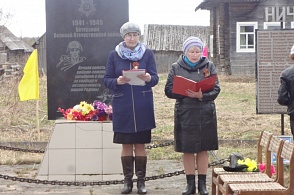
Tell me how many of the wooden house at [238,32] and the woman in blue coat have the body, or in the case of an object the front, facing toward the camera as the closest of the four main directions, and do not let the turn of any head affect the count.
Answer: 2

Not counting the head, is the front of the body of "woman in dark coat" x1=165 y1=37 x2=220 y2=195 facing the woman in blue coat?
no

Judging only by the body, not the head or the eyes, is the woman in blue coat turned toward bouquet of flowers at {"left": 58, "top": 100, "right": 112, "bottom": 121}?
no

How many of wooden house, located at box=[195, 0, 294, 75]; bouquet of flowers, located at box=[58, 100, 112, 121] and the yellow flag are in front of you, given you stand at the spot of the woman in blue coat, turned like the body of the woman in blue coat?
0

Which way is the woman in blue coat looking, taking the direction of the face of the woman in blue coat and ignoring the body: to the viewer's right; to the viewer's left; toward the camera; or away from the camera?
toward the camera

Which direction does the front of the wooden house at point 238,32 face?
toward the camera

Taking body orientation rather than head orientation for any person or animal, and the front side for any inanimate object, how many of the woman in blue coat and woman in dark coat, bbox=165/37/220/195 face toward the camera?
2

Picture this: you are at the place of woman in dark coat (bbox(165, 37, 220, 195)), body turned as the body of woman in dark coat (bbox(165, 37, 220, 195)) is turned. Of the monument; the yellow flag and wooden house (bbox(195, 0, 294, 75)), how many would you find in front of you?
0

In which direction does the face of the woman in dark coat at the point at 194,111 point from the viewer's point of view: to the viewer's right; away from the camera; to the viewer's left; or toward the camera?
toward the camera

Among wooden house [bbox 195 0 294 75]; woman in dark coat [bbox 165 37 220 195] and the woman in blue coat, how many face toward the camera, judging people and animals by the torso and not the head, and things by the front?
3

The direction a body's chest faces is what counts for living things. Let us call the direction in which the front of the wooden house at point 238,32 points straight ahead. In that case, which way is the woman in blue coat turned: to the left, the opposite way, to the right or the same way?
the same way

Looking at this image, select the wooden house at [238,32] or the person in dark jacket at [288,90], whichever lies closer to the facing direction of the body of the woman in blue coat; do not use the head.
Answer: the person in dark jacket

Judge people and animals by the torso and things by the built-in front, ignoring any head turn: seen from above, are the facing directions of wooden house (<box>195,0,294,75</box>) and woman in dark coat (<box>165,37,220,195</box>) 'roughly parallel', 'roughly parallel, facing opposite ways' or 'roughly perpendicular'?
roughly parallel

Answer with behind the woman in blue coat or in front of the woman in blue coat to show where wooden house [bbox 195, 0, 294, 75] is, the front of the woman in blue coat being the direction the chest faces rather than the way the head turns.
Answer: behind

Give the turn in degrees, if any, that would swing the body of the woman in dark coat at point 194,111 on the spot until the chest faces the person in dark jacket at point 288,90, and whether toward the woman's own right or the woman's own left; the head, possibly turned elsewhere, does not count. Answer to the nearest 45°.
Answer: approximately 90° to the woman's own left

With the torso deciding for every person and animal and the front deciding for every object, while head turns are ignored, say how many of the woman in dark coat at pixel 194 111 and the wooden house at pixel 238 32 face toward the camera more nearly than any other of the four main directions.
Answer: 2

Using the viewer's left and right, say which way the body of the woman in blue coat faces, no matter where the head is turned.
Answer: facing the viewer
